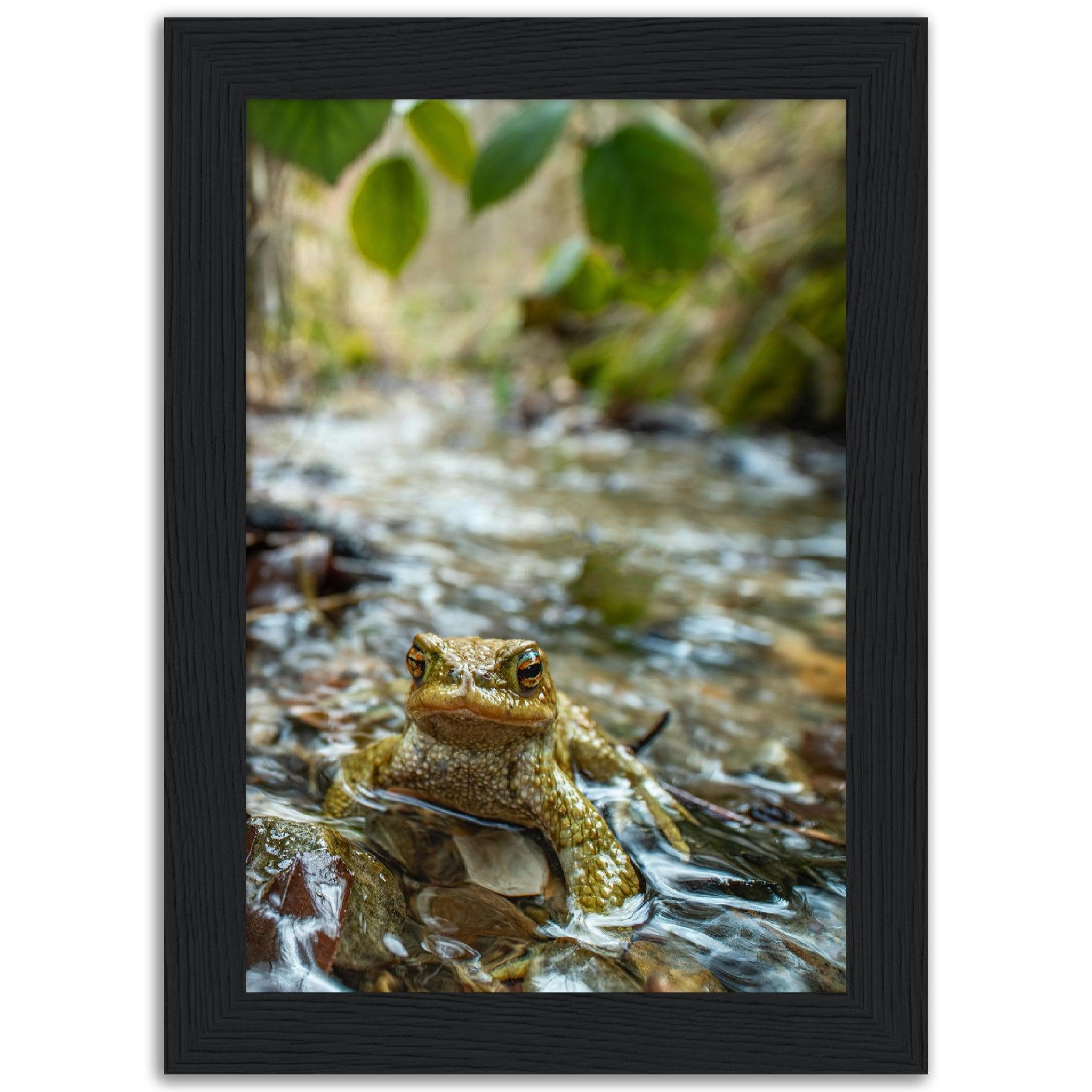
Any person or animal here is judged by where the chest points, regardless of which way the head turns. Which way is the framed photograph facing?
toward the camera
